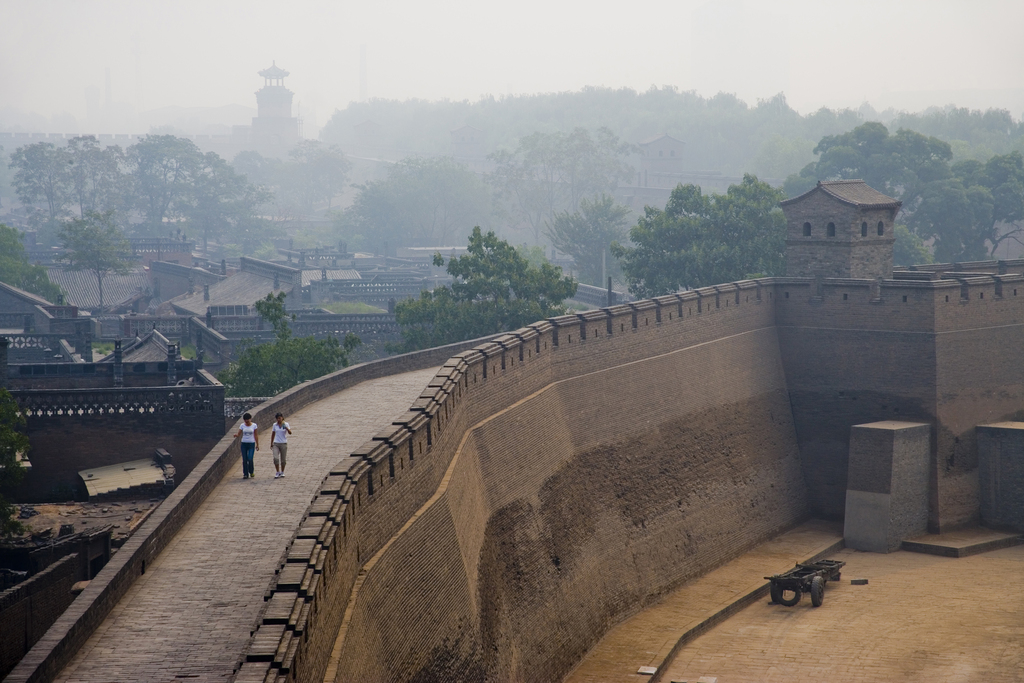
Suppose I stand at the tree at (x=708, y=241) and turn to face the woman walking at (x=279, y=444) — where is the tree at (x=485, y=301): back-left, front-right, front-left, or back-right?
front-right

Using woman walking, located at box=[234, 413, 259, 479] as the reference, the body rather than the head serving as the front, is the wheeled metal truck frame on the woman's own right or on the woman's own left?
on the woman's own left

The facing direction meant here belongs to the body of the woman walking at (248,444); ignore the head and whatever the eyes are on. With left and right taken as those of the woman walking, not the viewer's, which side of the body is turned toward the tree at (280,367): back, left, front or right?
back

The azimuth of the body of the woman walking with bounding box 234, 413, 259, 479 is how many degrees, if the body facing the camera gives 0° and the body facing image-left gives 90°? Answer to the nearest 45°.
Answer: approximately 0°

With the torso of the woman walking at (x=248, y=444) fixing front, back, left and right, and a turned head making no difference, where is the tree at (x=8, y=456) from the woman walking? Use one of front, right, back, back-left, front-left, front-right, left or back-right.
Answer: back-right

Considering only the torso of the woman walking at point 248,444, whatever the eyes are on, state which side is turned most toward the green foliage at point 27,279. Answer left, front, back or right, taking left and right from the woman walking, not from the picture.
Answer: back

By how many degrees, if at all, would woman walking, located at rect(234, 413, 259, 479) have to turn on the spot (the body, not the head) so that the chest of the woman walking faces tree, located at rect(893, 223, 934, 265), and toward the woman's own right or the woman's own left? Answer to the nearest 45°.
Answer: approximately 135° to the woman's own left

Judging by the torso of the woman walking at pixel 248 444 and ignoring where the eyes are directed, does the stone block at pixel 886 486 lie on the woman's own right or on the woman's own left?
on the woman's own left
